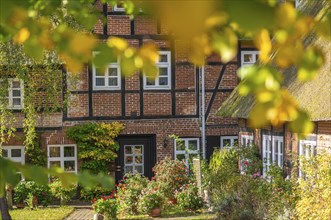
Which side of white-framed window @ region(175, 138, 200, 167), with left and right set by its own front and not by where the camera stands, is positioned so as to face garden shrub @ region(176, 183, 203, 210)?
front

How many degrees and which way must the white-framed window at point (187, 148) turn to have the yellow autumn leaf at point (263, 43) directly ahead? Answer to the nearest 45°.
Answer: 0° — it already faces it

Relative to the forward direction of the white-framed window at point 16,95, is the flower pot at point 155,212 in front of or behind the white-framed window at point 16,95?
in front

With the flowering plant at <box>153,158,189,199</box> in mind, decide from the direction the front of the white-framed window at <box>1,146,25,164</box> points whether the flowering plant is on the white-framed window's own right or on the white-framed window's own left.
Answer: on the white-framed window's own left

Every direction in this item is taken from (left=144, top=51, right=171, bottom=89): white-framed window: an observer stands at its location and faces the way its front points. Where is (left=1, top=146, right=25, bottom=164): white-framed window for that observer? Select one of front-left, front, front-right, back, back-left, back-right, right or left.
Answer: right

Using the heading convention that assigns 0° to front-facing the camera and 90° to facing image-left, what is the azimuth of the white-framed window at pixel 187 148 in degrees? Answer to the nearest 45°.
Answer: approximately 0°

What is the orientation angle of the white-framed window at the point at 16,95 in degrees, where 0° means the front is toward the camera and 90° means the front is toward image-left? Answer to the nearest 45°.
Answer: approximately 0°

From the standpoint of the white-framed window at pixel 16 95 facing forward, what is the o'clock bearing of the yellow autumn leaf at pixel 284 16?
The yellow autumn leaf is roughly at 12 o'clock from the white-framed window.
